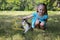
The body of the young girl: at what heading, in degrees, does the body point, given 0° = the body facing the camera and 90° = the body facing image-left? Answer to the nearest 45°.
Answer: approximately 0°
